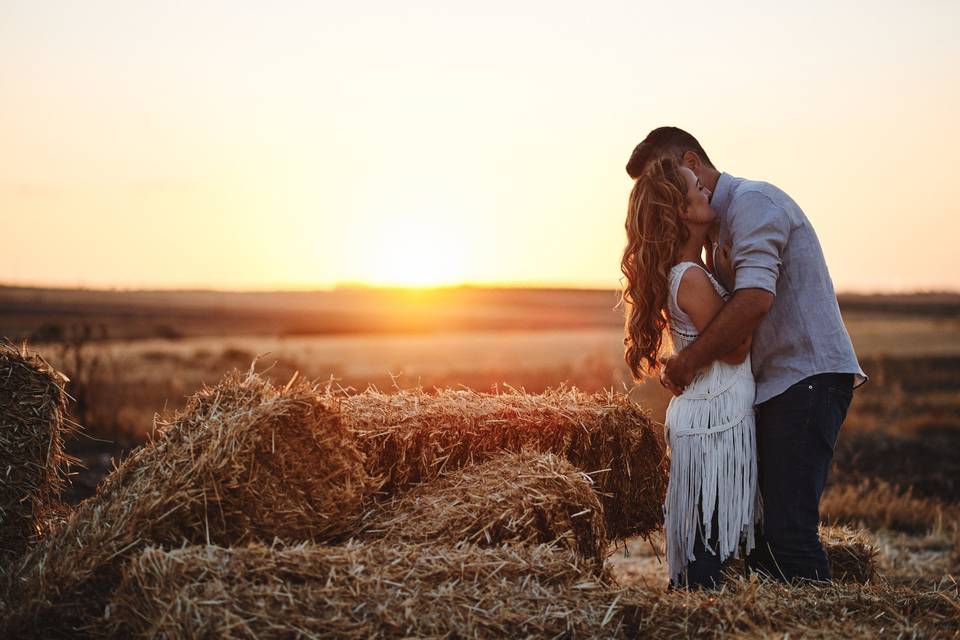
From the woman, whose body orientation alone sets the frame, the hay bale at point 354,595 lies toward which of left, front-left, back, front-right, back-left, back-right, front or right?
back-right

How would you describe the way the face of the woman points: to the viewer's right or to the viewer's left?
to the viewer's right

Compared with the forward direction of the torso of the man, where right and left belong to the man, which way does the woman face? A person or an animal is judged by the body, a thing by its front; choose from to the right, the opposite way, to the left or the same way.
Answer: the opposite way

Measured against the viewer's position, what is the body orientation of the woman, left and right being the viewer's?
facing to the right of the viewer

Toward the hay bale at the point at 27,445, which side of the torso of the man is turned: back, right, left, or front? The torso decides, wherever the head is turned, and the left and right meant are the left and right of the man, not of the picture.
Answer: front

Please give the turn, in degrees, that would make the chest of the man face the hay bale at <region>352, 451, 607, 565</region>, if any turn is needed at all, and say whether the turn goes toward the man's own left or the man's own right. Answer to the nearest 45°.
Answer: approximately 45° to the man's own left

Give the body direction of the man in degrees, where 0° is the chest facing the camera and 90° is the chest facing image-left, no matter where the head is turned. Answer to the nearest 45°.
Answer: approximately 90°

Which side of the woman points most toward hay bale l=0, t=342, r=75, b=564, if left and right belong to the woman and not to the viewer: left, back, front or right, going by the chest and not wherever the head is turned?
back

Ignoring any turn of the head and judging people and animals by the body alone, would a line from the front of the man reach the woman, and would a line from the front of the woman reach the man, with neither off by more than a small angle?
yes
